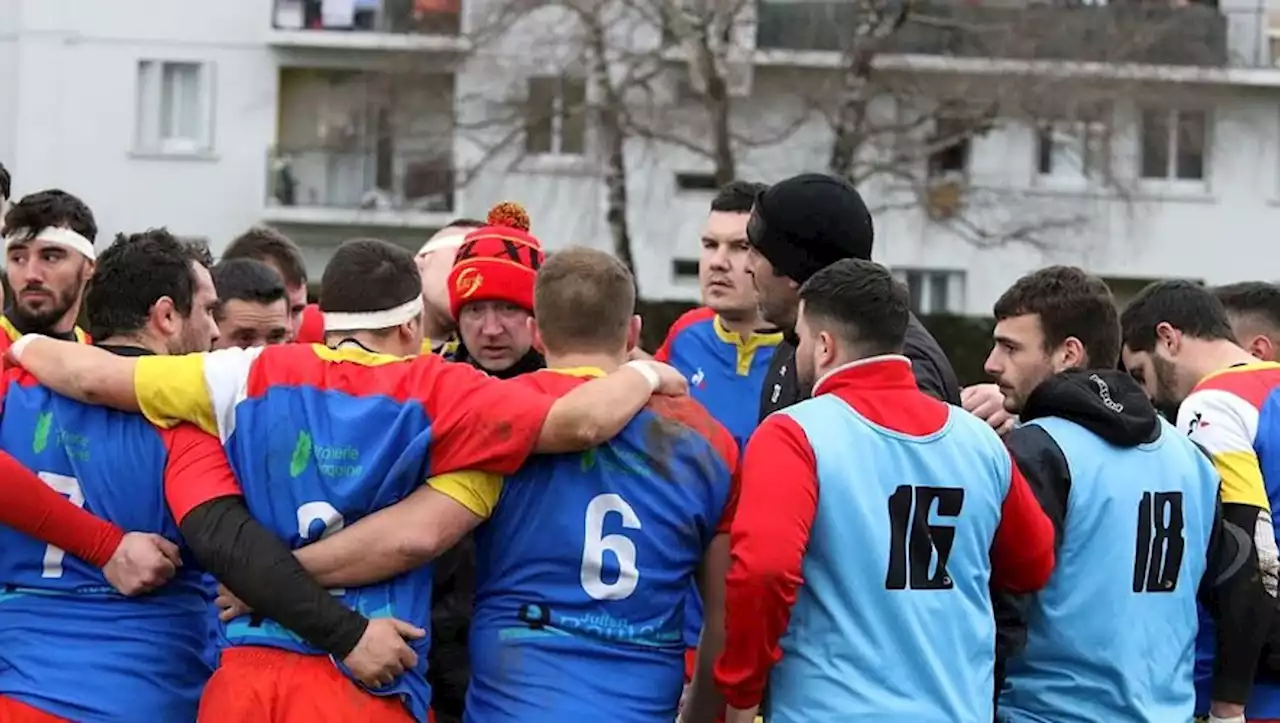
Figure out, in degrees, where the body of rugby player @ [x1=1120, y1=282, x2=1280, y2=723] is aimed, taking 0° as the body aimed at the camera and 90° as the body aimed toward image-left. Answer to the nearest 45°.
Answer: approximately 90°

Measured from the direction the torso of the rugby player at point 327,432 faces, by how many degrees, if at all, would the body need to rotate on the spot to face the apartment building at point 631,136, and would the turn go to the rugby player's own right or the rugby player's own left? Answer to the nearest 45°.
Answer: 0° — they already face it

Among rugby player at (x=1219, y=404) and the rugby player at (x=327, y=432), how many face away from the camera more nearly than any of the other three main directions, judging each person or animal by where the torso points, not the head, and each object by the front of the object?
1

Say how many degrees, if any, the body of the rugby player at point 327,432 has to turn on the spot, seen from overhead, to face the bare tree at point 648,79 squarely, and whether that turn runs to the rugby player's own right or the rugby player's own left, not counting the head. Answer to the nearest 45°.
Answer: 0° — they already face it

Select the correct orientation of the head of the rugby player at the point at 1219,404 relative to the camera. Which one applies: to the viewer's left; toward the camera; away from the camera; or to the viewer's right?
to the viewer's left

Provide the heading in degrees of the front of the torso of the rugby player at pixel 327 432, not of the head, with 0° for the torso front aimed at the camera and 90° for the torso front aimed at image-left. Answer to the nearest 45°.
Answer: approximately 180°

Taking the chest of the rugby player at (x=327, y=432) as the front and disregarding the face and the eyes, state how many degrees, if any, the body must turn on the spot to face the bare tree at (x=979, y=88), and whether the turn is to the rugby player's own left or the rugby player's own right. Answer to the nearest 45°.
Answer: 0° — they already face it

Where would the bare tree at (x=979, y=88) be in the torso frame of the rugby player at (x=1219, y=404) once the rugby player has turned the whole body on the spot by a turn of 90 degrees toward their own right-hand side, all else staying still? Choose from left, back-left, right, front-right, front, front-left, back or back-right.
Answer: front
